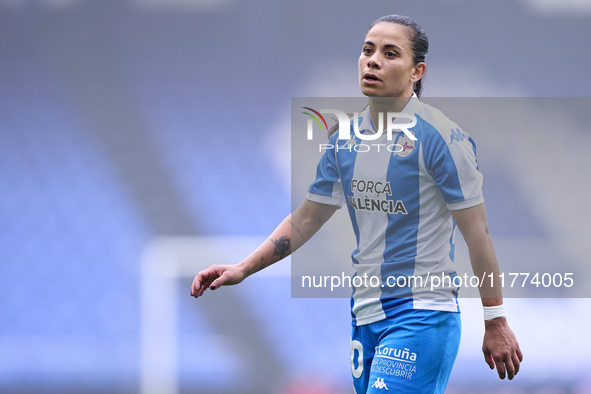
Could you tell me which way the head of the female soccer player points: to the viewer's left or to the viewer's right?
to the viewer's left

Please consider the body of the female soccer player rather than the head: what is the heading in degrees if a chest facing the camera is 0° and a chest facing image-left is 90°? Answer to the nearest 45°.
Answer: approximately 45°
